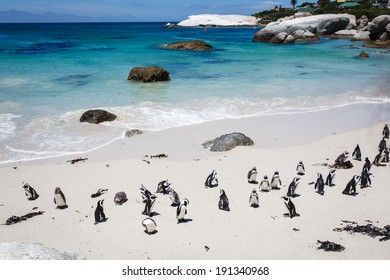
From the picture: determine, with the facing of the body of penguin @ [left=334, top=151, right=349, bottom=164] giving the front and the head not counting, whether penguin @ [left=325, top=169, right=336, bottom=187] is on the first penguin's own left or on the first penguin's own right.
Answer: on the first penguin's own right

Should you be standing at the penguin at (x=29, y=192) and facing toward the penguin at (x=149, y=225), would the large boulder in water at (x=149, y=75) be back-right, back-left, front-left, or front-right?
back-left

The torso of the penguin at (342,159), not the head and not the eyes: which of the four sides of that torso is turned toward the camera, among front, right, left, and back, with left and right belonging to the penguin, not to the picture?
right

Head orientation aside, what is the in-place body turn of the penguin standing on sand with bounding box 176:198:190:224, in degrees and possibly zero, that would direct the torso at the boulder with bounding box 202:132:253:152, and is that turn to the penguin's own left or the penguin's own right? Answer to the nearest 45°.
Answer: approximately 135° to the penguin's own left
